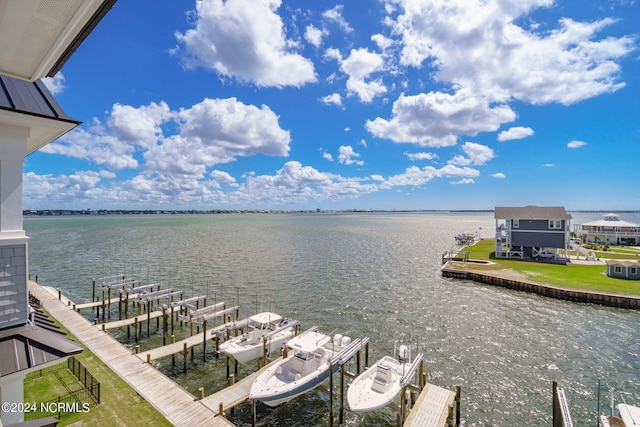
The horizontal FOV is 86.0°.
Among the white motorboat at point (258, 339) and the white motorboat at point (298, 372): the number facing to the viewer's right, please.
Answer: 0

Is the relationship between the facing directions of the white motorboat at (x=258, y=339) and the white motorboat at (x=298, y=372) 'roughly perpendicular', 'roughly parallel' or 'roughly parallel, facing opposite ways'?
roughly parallel

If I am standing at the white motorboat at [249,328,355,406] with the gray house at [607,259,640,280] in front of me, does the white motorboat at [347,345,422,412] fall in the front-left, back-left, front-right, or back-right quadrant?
front-right

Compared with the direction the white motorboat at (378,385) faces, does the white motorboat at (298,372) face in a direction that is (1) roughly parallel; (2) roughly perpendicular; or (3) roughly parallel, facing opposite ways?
roughly parallel
